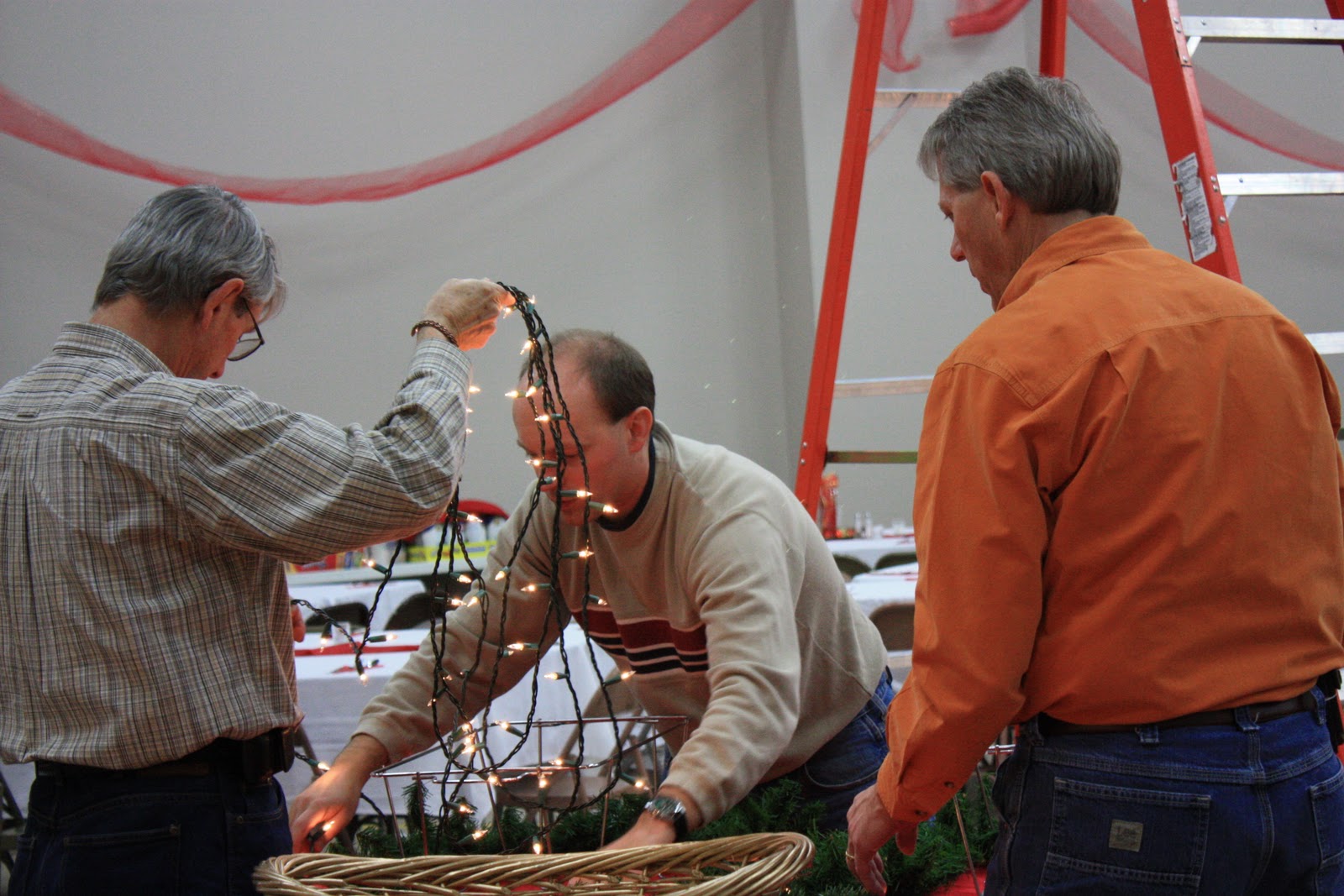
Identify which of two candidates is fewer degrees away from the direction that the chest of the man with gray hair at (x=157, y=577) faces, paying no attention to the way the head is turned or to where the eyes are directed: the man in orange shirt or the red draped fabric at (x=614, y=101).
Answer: the red draped fabric

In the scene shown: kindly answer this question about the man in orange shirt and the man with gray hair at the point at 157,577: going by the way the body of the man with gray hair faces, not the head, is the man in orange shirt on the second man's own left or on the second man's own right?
on the second man's own right

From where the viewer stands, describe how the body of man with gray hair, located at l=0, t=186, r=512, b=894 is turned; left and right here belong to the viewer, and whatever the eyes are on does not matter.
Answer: facing away from the viewer and to the right of the viewer

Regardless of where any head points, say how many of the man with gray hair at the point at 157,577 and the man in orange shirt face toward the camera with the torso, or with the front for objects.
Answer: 0

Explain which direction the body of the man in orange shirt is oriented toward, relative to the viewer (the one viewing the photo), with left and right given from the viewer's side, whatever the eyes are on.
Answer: facing away from the viewer and to the left of the viewer

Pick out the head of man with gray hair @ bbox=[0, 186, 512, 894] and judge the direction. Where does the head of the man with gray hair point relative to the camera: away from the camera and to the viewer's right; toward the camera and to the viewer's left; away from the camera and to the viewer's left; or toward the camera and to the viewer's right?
away from the camera and to the viewer's right

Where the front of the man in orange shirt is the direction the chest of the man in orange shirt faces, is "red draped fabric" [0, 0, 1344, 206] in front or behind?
in front
